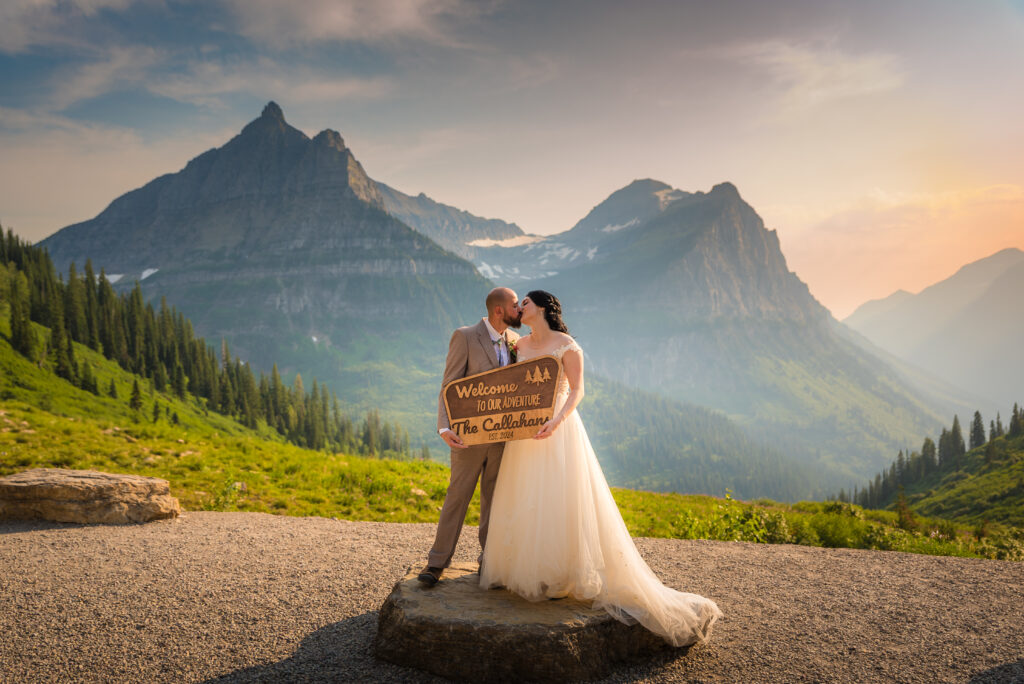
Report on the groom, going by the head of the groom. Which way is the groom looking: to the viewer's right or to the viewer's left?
to the viewer's right

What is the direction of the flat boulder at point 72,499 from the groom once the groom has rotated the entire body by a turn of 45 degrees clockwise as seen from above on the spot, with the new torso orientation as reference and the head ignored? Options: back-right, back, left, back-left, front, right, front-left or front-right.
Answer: back-right

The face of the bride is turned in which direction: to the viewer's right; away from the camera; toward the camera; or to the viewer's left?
to the viewer's left

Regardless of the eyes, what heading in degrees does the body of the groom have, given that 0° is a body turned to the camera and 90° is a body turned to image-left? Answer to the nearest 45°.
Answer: approximately 315°

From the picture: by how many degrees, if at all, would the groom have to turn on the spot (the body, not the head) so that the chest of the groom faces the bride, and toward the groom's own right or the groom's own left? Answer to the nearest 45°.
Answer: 0° — they already face them
